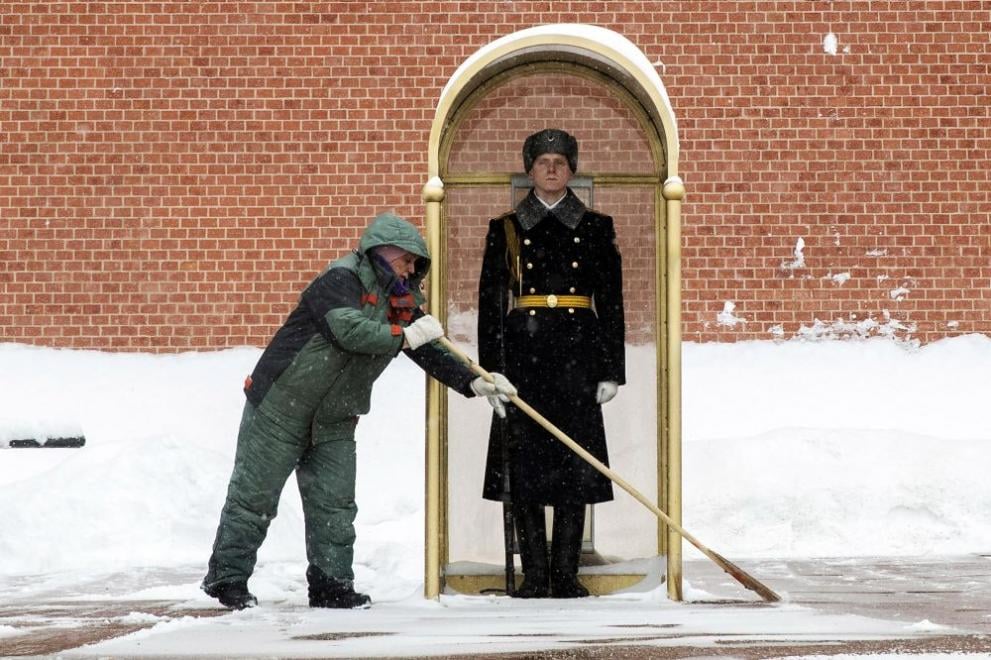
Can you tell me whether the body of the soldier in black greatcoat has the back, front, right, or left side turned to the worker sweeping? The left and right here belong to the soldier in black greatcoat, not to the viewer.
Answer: right

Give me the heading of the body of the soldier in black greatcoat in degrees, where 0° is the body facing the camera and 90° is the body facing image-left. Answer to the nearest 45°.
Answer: approximately 0°
